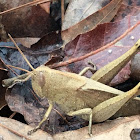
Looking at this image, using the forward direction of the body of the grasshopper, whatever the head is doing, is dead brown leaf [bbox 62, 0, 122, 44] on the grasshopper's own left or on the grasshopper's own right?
on the grasshopper's own right

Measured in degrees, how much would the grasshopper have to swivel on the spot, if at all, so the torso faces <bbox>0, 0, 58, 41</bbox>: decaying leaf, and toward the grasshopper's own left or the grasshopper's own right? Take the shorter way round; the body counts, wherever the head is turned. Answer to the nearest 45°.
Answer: approximately 45° to the grasshopper's own right

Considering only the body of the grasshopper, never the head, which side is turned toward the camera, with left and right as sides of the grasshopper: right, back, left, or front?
left

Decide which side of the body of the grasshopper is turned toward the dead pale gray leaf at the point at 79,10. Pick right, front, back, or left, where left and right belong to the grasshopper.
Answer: right

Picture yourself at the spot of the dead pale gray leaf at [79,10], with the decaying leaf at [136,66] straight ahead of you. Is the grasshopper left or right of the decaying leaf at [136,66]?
right
